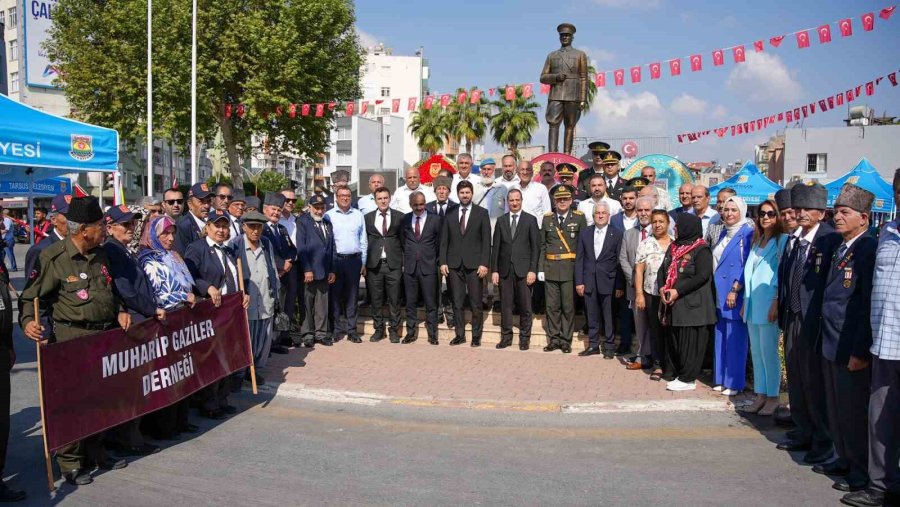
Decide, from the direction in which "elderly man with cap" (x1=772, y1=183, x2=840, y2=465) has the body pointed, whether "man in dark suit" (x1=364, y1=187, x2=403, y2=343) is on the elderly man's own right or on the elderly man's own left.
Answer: on the elderly man's own right

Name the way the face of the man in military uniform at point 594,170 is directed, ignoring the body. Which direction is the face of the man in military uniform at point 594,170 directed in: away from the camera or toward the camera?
toward the camera

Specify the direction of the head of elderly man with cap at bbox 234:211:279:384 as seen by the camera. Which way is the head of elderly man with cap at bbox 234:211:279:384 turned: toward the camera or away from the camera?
toward the camera

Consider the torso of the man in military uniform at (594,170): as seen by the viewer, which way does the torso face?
toward the camera

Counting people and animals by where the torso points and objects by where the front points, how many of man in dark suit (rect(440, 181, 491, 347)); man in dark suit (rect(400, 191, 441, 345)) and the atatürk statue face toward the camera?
3

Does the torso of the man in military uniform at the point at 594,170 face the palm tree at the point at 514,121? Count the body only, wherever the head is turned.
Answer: no

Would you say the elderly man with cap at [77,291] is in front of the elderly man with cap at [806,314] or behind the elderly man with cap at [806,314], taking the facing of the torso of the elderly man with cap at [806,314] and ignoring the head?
in front

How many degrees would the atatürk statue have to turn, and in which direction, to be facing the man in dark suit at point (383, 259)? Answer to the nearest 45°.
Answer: approximately 45° to its right

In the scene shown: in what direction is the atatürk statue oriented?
toward the camera

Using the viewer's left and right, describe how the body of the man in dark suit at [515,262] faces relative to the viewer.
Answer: facing the viewer

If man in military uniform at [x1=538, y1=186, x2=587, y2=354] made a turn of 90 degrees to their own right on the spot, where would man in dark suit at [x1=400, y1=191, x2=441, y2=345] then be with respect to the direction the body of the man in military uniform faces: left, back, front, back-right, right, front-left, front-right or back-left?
front

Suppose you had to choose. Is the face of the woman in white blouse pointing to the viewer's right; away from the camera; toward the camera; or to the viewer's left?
toward the camera

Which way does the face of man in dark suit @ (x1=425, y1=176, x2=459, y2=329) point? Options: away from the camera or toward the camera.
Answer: toward the camera

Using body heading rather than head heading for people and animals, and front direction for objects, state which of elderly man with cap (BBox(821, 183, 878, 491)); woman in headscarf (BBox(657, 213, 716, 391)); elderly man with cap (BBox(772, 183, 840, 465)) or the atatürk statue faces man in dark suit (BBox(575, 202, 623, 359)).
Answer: the atatürk statue

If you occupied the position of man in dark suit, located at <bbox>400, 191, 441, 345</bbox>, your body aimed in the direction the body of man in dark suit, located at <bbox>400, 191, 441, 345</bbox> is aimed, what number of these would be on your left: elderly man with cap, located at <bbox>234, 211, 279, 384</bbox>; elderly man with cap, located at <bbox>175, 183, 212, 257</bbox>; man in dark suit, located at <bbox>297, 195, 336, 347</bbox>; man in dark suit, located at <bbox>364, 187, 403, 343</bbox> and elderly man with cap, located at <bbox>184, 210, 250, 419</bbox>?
0

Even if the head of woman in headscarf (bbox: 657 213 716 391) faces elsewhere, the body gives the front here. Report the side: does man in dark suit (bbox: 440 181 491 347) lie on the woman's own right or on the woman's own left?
on the woman's own right

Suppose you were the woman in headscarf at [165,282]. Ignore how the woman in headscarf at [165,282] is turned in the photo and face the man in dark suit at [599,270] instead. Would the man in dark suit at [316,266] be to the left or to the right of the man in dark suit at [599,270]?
left

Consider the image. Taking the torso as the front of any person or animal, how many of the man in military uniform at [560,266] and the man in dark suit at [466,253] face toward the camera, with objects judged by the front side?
2

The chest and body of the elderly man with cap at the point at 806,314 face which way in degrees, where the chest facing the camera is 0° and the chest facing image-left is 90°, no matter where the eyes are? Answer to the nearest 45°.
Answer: approximately 45°

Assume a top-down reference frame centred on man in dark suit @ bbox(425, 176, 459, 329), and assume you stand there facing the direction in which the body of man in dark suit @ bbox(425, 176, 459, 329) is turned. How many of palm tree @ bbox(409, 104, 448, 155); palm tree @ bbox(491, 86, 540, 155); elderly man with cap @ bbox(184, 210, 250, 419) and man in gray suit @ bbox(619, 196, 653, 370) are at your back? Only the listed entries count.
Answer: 2

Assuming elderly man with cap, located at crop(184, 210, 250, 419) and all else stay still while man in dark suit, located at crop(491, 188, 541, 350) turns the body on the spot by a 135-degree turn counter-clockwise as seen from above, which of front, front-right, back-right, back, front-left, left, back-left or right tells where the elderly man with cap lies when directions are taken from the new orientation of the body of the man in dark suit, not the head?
back

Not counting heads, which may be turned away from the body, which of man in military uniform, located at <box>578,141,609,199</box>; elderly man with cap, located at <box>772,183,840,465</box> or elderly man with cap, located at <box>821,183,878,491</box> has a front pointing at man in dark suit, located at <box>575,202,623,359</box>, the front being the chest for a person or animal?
the man in military uniform
